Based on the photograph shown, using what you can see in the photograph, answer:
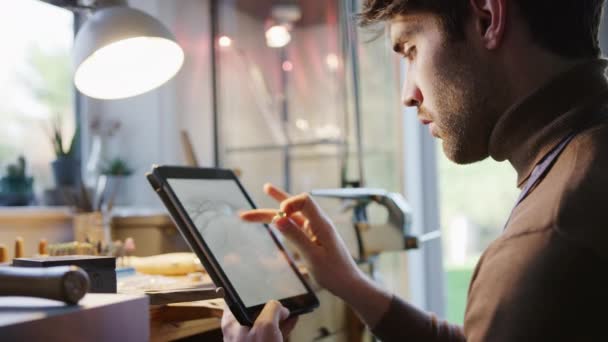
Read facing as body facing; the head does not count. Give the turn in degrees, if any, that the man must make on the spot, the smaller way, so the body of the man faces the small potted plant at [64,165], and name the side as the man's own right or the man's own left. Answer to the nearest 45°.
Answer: approximately 45° to the man's own right

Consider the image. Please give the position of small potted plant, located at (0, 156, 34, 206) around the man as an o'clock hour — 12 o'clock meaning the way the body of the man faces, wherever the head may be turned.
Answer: The small potted plant is roughly at 1 o'clock from the man.

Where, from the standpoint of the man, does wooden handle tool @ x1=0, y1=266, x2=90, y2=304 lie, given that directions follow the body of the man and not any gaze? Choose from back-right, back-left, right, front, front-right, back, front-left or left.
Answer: front-left

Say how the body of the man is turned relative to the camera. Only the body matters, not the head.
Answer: to the viewer's left

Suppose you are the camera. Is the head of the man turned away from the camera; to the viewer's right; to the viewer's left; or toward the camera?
to the viewer's left

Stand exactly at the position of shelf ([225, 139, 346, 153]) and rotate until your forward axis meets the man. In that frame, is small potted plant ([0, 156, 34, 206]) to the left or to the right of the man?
right
